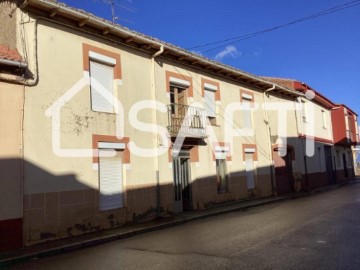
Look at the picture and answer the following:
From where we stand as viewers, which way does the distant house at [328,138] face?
facing the viewer and to the right of the viewer
